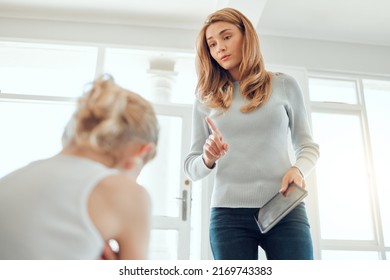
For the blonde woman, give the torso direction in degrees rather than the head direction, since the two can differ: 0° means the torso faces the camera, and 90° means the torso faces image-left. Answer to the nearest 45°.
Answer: approximately 0°
